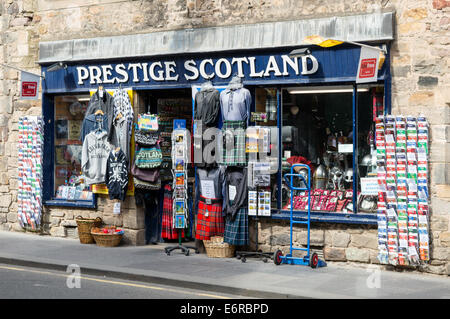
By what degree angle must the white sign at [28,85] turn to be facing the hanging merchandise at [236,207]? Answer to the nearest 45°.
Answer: approximately 45° to its left

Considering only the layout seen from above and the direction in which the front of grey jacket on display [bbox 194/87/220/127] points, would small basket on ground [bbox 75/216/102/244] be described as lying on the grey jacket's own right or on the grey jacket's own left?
on the grey jacket's own right

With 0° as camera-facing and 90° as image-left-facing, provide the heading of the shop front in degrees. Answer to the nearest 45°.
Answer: approximately 0°

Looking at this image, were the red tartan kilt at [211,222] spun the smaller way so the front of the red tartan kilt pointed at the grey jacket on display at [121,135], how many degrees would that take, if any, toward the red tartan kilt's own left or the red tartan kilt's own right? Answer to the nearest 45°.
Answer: approximately 90° to the red tartan kilt's own right

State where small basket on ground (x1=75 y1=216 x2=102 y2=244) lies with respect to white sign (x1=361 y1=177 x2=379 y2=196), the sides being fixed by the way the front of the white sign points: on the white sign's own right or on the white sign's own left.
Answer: on the white sign's own right

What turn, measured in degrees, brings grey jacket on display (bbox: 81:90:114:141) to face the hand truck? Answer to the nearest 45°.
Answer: approximately 45° to its left

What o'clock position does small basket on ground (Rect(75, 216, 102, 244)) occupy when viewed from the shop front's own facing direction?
The small basket on ground is roughly at 4 o'clock from the shop front.
